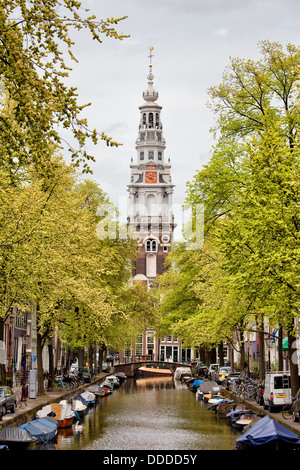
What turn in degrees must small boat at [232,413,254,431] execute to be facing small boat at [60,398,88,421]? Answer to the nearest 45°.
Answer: approximately 90° to its right

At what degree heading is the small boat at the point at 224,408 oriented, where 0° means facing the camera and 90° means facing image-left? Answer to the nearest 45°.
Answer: approximately 45°

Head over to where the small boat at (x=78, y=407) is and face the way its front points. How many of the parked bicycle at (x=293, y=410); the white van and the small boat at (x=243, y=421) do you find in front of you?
3

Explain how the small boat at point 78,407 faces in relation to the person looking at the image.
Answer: facing the viewer and to the right of the viewer

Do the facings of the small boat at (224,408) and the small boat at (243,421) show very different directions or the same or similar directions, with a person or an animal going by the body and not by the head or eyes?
same or similar directions

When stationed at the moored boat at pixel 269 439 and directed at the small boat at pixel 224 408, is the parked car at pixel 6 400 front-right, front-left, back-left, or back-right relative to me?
front-left

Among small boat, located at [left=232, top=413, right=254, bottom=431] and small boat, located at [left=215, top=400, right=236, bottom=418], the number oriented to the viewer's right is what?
0

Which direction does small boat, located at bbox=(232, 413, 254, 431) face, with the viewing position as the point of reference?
facing the viewer and to the left of the viewer

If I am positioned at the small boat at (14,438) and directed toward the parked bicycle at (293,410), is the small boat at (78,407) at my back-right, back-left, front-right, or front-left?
front-left
